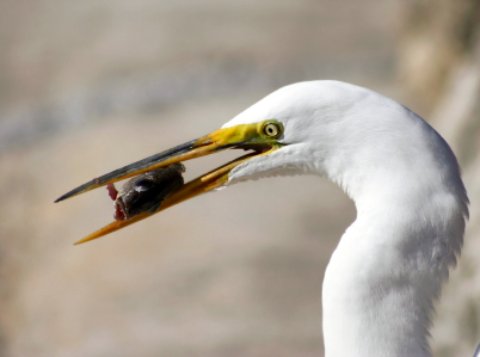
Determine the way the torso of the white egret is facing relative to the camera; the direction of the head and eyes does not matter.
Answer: to the viewer's left
